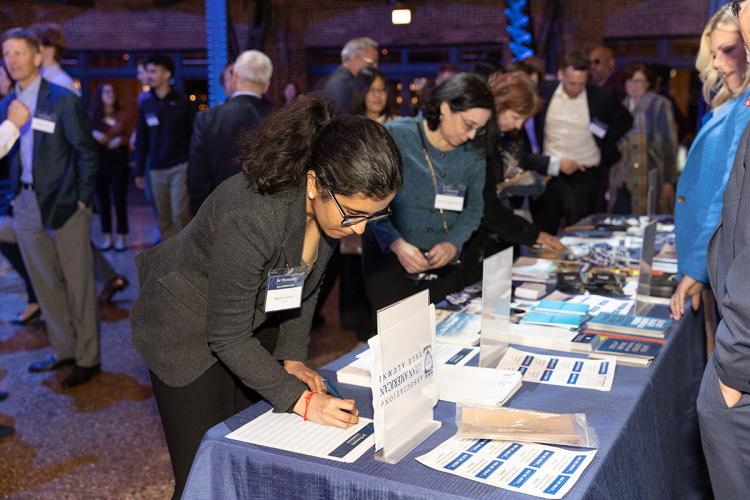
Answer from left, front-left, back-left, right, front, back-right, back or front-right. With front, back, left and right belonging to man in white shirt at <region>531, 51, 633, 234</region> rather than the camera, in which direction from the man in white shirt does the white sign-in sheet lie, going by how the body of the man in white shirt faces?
front-left

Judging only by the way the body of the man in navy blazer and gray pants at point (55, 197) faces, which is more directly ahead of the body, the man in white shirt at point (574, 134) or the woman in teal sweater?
the woman in teal sweater

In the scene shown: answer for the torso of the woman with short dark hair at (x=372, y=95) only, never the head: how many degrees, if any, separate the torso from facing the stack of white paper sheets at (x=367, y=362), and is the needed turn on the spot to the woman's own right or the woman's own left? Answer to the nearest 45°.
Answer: approximately 45° to the woman's own right

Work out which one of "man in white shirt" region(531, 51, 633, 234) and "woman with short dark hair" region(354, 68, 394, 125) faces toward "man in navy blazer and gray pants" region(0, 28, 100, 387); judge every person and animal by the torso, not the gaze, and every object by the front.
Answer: the man in white shirt

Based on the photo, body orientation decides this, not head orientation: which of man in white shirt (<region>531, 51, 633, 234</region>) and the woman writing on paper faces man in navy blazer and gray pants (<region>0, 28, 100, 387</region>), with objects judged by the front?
the man in white shirt

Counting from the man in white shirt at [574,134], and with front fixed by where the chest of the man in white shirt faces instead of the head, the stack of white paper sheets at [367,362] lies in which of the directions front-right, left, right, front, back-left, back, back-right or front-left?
front-left
